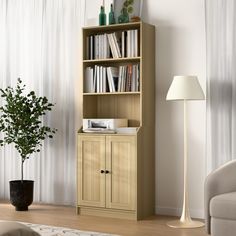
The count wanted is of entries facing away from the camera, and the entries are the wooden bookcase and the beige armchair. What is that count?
0

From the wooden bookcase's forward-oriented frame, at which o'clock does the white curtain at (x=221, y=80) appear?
The white curtain is roughly at 8 o'clock from the wooden bookcase.

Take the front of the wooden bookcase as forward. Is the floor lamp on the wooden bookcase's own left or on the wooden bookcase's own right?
on the wooden bookcase's own left

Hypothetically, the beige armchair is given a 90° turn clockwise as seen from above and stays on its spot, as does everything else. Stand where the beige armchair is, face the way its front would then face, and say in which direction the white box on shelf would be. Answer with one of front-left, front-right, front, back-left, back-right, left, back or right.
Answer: front-right

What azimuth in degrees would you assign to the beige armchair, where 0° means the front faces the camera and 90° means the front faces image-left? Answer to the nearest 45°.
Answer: approximately 0°

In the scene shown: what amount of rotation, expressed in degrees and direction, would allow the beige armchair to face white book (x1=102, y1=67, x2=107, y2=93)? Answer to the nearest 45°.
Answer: approximately 135° to its right

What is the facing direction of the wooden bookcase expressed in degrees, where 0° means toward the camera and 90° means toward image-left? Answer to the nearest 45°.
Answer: approximately 45°

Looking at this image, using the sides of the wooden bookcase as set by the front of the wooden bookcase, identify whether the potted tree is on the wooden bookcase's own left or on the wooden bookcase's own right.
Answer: on the wooden bookcase's own right

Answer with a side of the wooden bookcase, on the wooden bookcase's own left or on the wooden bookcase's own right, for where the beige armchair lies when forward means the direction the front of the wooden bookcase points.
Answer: on the wooden bookcase's own left
